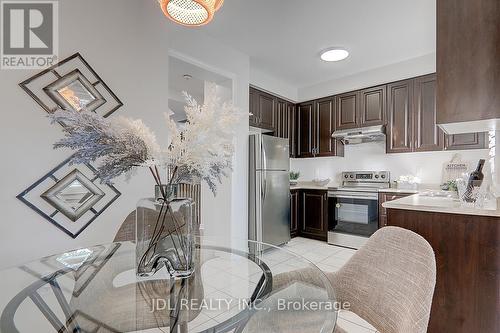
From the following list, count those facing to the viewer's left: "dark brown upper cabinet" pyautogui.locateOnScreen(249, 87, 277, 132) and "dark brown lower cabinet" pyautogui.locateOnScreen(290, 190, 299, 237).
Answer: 0

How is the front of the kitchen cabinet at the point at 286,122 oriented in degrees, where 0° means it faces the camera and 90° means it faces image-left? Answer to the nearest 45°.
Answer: approximately 315°

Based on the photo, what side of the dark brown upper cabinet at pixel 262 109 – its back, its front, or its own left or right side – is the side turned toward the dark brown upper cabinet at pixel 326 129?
left

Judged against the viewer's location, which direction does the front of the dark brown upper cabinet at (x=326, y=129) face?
facing the viewer and to the left of the viewer

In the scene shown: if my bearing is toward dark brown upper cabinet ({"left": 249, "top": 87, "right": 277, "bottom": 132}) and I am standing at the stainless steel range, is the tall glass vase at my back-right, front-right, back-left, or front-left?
front-left

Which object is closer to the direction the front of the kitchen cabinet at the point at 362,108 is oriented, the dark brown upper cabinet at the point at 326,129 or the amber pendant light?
the amber pendant light

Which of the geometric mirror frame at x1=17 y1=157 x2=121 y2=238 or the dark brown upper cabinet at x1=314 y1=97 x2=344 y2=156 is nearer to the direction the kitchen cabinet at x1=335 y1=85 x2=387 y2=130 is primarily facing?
the geometric mirror frame

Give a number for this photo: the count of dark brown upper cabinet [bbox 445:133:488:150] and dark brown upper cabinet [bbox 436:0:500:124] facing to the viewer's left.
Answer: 1

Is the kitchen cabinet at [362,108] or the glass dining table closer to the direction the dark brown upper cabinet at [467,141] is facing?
the glass dining table

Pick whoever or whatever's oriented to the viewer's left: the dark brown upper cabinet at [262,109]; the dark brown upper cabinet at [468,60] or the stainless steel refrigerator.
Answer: the dark brown upper cabinet at [468,60]
